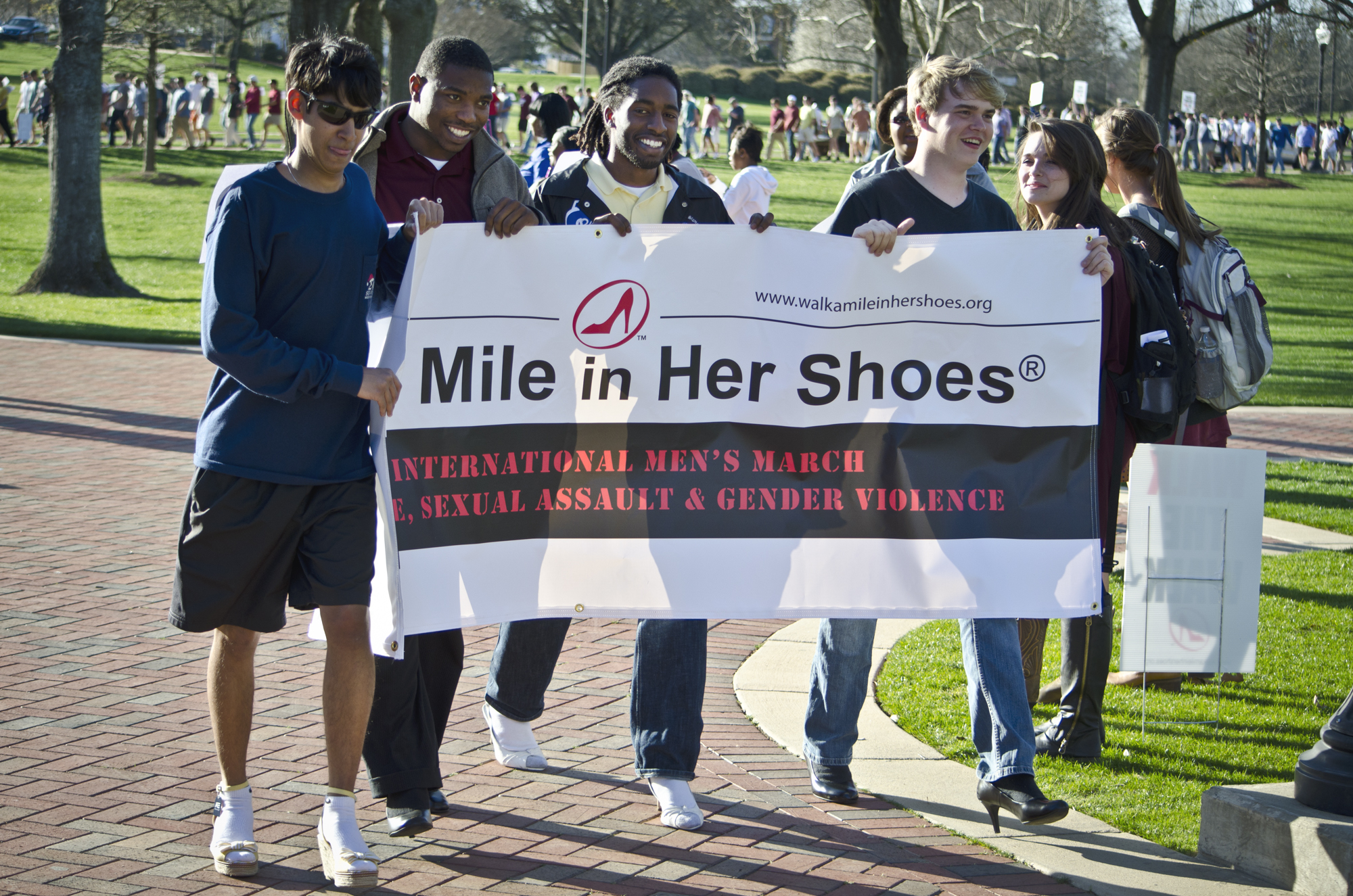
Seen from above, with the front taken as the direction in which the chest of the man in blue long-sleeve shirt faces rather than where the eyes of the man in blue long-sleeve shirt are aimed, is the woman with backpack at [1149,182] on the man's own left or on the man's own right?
on the man's own left

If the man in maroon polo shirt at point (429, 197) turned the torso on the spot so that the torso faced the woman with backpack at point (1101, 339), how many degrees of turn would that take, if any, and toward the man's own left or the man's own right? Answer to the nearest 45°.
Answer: approximately 90° to the man's own left

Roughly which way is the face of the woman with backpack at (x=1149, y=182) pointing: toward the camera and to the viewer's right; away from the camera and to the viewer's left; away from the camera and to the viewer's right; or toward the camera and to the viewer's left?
away from the camera and to the viewer's left

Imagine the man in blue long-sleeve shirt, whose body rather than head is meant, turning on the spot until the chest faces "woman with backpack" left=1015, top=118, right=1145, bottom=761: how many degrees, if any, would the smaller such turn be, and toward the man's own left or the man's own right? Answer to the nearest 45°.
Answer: approximately 45° to the man's own left

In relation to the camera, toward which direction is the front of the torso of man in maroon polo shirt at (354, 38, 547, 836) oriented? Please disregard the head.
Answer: toward the camera

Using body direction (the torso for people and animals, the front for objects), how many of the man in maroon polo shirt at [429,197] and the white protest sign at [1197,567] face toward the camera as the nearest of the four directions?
1

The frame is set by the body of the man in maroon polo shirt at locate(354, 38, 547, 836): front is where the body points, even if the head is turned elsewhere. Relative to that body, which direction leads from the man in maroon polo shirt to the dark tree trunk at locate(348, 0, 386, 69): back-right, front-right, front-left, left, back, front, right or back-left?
back

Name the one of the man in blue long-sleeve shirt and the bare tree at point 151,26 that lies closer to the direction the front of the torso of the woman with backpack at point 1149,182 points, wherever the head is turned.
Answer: the bare tree

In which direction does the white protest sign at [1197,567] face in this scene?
away from the camera

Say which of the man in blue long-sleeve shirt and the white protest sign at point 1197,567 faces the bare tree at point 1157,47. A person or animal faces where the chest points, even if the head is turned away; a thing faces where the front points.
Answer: the white protest sign

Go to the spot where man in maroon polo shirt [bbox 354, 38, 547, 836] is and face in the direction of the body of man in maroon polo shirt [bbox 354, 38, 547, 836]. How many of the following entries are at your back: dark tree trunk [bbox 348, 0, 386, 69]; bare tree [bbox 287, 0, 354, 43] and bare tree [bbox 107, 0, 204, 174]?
3
